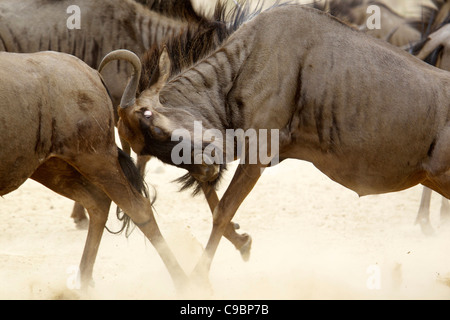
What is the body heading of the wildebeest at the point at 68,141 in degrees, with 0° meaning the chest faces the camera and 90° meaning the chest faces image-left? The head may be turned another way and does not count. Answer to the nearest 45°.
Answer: approximately 90°

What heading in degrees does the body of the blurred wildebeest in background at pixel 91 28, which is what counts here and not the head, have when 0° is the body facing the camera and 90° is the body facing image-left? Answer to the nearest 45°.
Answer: approximately 270°

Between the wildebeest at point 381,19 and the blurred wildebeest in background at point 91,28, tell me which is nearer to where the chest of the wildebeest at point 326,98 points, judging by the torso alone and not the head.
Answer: the blurred wildebeest in background

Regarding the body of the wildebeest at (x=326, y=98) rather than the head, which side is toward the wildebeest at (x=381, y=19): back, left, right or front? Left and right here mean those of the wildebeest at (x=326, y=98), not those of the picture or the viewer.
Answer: right

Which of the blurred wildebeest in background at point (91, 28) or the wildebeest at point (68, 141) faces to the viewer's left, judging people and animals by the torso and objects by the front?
the wildebeest

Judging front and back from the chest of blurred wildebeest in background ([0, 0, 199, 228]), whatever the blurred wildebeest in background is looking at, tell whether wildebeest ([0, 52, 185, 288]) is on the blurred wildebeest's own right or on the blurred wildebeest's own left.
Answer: on the blurred wildebeest's own right

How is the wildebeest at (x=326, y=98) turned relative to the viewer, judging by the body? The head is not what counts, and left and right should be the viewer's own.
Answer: facing to the left of the viewer

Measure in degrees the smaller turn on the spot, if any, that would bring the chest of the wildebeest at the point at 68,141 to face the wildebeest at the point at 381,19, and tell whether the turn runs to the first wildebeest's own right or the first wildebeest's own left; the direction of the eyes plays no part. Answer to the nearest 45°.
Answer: approximately 135° to the first wildebeest's own right

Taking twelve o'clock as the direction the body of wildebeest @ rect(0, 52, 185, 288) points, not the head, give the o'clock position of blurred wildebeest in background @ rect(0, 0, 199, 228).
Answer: The blurred wildebeest in background is roughly at 3 o'clock from the wildebeest.
